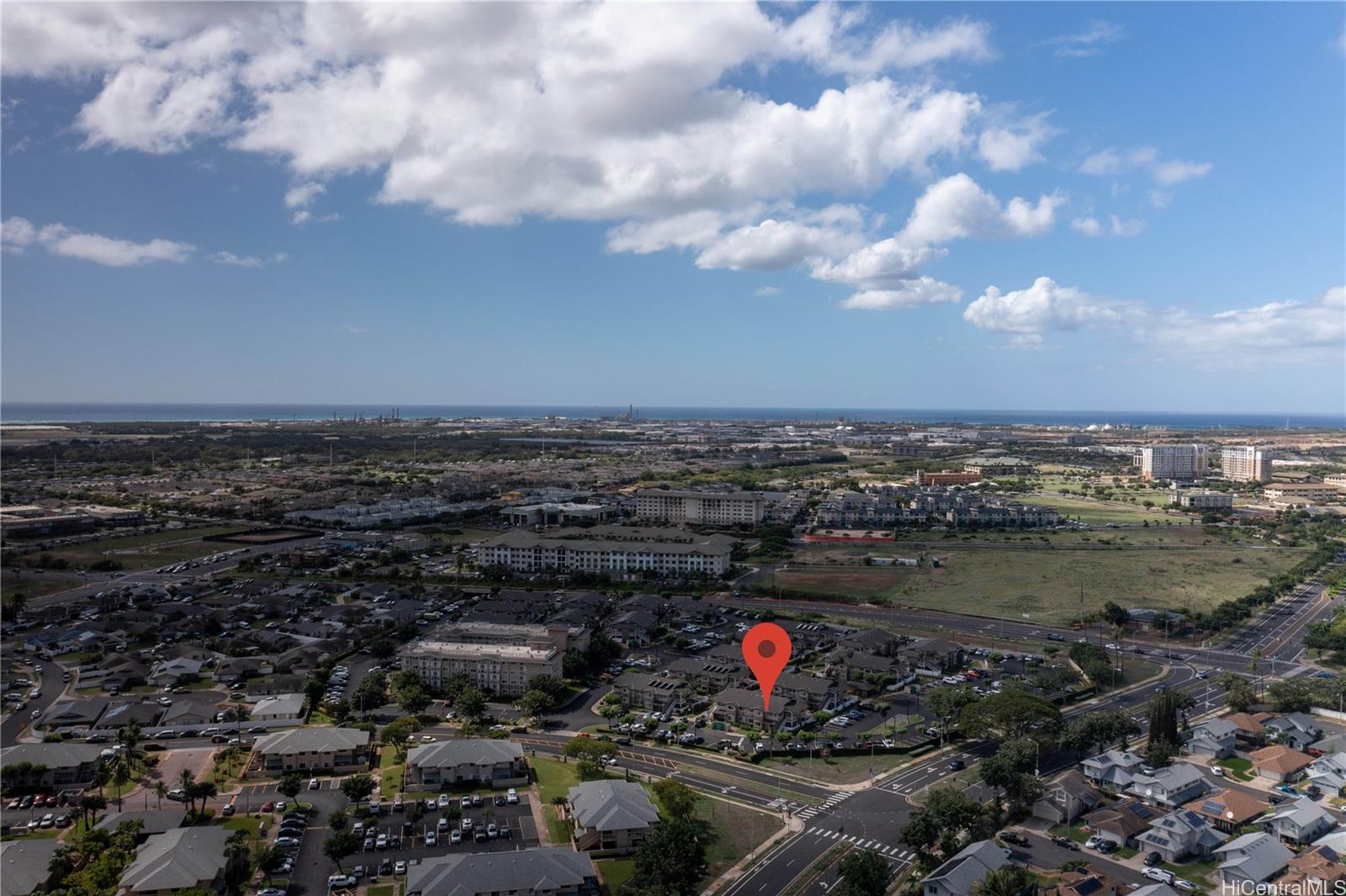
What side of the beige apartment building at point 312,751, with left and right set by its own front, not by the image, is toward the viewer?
front

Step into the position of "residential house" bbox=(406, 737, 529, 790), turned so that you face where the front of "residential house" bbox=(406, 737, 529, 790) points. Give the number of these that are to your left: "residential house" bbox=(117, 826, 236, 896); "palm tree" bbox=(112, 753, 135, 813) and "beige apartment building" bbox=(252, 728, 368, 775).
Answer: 0

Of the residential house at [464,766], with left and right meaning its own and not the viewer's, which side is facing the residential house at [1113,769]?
left

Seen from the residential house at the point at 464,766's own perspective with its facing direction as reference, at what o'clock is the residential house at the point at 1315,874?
the residential house at the point at 1315,874 is roughly at 10 o'clock from the residential house at the point at 464,766.

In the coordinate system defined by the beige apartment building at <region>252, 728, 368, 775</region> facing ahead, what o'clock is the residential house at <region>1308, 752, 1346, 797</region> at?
the residential house at <region>1308, 752, 1346, 797</region> is roughly at 10 o'clock from the beige apartment building at <region>252, 728, 368, 775</region>.

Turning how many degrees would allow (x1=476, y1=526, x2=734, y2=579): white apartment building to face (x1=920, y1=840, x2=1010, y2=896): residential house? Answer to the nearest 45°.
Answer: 0° — it already faces it

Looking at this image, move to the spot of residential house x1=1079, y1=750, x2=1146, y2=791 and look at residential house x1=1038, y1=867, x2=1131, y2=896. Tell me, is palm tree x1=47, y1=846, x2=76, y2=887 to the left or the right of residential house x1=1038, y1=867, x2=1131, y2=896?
right

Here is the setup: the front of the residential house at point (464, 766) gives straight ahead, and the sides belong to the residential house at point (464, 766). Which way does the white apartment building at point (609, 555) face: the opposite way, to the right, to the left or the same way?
the same way

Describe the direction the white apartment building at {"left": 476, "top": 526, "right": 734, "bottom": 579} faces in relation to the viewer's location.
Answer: facing the viewer

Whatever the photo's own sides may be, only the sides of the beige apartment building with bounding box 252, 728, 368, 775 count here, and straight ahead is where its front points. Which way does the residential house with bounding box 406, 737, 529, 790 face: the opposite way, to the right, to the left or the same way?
the same way

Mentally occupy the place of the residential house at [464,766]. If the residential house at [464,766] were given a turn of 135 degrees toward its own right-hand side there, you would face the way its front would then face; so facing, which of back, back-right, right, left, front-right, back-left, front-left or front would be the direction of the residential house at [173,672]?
front

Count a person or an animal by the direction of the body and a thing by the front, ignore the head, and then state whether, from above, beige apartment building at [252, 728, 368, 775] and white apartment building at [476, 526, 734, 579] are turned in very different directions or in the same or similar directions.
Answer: same or similar directions

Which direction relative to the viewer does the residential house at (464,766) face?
toward the camera

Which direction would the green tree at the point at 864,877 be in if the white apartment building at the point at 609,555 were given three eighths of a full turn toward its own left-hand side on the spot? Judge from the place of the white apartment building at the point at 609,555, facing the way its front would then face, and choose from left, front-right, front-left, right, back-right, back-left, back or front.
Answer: back-right

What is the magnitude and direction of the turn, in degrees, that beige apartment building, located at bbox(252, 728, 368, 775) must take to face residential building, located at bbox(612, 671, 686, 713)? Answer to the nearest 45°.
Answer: approximately 90° to its left
